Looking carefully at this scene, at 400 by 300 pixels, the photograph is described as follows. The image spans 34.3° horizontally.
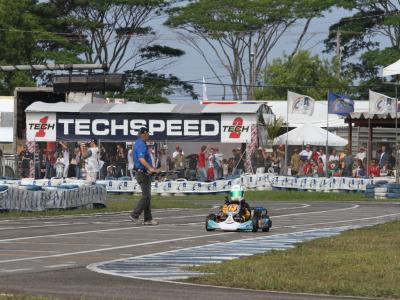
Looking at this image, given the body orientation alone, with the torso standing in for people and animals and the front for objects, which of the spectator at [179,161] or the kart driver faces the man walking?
the spectator

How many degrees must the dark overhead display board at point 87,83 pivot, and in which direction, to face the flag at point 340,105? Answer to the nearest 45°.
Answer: approximately 90° to its left

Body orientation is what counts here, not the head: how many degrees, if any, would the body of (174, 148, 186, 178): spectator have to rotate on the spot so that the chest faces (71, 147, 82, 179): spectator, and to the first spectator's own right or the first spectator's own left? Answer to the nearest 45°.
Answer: approximately 90° to the first spectator's own right

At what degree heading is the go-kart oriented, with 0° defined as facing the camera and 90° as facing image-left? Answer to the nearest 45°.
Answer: approximately 45°

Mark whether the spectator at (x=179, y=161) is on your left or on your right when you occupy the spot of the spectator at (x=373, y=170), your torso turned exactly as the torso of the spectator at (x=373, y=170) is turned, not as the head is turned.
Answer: on your right

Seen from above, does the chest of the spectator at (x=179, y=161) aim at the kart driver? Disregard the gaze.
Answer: yes

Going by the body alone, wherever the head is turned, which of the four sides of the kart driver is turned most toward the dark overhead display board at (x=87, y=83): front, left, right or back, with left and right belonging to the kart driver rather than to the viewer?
back

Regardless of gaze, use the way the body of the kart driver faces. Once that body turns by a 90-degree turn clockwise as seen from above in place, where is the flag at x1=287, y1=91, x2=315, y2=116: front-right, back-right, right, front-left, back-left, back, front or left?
right

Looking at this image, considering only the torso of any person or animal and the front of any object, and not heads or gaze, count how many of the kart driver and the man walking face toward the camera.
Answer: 1
